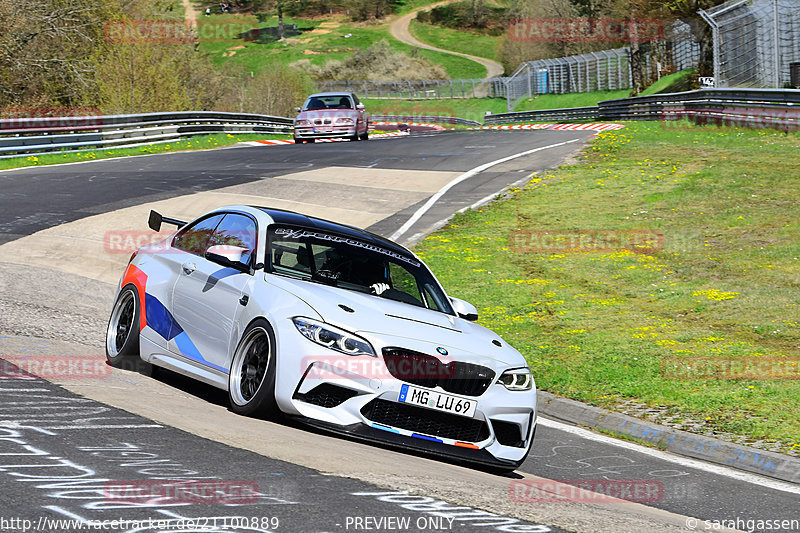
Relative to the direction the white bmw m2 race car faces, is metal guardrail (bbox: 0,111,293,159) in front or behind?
behind

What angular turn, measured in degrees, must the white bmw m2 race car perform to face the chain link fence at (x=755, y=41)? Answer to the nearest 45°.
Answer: approximately 90° to its left

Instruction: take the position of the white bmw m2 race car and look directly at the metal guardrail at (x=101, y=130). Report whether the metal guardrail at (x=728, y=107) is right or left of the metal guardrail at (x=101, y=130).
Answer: right

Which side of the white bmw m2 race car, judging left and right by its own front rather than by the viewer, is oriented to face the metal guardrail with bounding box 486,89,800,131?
left
